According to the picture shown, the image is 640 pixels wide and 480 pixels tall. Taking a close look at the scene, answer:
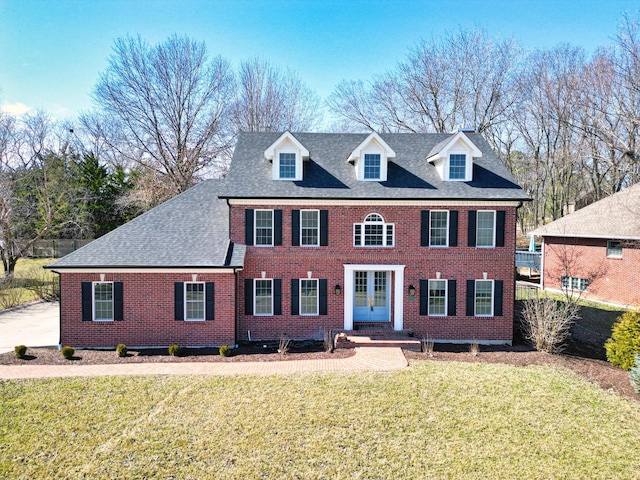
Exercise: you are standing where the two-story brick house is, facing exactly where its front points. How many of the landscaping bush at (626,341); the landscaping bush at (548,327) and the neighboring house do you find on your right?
0

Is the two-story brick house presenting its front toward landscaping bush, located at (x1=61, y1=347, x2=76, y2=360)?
no

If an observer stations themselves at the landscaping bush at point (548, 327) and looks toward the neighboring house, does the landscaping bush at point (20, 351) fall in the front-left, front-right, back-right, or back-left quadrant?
back-left

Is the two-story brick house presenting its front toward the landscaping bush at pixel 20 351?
no

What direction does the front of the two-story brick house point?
toward the camera

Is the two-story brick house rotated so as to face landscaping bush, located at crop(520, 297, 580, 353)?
no

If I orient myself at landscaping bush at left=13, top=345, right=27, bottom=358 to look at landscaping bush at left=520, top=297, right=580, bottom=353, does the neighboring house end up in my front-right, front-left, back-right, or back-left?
front-left

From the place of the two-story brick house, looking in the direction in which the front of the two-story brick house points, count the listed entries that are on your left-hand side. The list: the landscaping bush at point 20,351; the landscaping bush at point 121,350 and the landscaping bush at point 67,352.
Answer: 0
